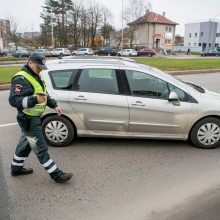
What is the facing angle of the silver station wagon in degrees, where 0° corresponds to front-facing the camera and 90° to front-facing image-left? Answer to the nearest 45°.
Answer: approximately 270°

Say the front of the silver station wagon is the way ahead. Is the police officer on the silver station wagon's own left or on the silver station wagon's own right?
on the silver station wagon's own right

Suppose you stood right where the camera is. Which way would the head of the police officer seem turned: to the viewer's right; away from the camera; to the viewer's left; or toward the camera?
to the viewer's right
